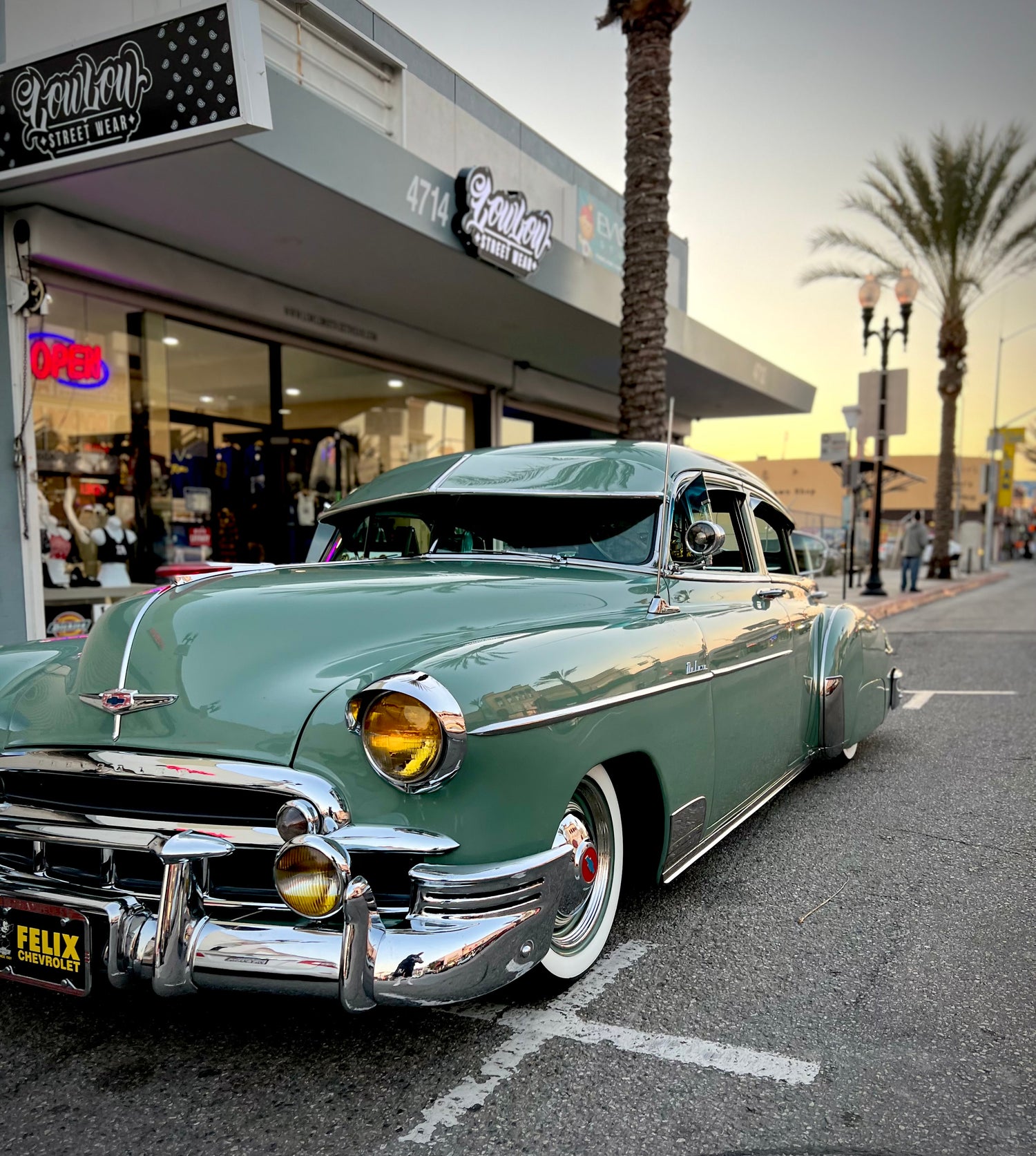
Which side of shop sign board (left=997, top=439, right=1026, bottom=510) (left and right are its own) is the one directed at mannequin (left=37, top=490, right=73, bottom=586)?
front

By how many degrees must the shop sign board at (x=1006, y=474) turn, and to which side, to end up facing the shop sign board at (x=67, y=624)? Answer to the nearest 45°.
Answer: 0° — it already faces it

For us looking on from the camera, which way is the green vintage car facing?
facing the viewer and to the left of the viewer

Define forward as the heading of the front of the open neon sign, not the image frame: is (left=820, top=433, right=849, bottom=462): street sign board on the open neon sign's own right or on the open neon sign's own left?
on the open neon sign's own left

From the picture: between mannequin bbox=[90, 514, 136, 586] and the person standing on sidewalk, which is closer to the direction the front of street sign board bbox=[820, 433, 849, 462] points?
the mannequin

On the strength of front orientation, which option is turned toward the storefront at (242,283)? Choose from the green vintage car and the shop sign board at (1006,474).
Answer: the shop sign board

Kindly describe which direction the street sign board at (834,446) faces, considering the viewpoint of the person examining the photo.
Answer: facing the viewer

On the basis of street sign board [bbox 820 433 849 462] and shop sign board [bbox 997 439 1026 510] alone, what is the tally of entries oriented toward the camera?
2

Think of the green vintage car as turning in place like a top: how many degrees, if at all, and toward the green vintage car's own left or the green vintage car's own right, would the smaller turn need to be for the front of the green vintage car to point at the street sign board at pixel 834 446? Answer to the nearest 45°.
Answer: approximately 180°

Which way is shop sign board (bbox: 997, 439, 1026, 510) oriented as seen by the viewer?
toward the camera

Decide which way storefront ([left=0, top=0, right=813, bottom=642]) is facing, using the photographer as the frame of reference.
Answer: facing the viewer and to the right of the viewer

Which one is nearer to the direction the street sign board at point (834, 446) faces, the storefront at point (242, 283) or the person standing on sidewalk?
the storefront
